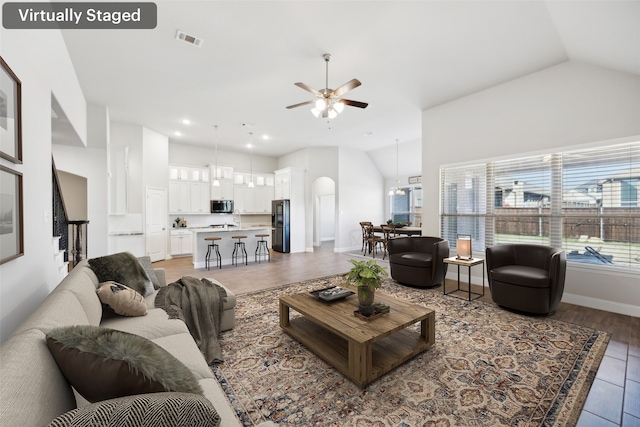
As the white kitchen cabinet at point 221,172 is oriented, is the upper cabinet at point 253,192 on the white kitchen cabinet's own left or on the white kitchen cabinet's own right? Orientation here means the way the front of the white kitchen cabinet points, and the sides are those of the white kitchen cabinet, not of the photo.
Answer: on the white kitchen cabinet's own left

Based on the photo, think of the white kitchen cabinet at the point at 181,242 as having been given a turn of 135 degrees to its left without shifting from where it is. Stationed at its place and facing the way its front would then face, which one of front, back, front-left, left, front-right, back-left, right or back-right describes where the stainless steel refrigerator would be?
front-right

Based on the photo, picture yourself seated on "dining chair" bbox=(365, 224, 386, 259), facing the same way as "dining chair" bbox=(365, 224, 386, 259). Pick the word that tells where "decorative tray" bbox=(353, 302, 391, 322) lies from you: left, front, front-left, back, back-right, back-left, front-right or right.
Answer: back-right

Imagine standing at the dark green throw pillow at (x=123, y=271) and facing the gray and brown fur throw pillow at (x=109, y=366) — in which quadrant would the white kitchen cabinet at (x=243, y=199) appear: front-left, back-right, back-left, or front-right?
back-left

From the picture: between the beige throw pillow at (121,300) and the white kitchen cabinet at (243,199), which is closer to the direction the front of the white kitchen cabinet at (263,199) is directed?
the beige throw pillow

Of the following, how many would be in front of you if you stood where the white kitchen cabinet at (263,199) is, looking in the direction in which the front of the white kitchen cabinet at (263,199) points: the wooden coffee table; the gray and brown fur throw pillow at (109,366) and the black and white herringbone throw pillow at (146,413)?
3

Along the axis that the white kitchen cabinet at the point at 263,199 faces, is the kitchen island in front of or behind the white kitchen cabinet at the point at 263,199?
in front

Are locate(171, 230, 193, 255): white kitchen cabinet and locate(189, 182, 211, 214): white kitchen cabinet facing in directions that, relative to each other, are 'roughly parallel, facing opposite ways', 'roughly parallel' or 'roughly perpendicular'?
roughly parallel

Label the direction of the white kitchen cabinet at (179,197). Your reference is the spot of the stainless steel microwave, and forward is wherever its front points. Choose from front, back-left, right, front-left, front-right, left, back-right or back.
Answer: right

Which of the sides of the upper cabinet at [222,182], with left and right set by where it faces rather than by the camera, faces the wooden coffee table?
front

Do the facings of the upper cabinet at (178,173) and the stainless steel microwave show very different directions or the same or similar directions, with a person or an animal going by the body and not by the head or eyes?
same or similar directions

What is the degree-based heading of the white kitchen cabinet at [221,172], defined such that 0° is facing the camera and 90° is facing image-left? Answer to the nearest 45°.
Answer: approximately 0°

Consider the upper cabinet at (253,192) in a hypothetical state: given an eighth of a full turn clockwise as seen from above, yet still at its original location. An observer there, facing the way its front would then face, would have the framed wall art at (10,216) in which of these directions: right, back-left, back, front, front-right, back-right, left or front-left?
front-left

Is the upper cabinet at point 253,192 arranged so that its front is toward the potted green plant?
yes

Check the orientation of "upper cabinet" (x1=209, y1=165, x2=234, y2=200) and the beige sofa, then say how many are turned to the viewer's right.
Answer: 1

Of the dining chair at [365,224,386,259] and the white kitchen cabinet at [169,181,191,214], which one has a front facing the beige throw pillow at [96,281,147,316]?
the white kitchen cabinet

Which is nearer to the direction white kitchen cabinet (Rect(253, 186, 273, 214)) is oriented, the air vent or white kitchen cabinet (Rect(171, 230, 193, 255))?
the air vent

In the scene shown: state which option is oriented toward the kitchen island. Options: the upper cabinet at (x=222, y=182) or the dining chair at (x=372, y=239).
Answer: the upper cabinet

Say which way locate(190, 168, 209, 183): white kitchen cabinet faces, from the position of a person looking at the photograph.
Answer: facing the viewer
